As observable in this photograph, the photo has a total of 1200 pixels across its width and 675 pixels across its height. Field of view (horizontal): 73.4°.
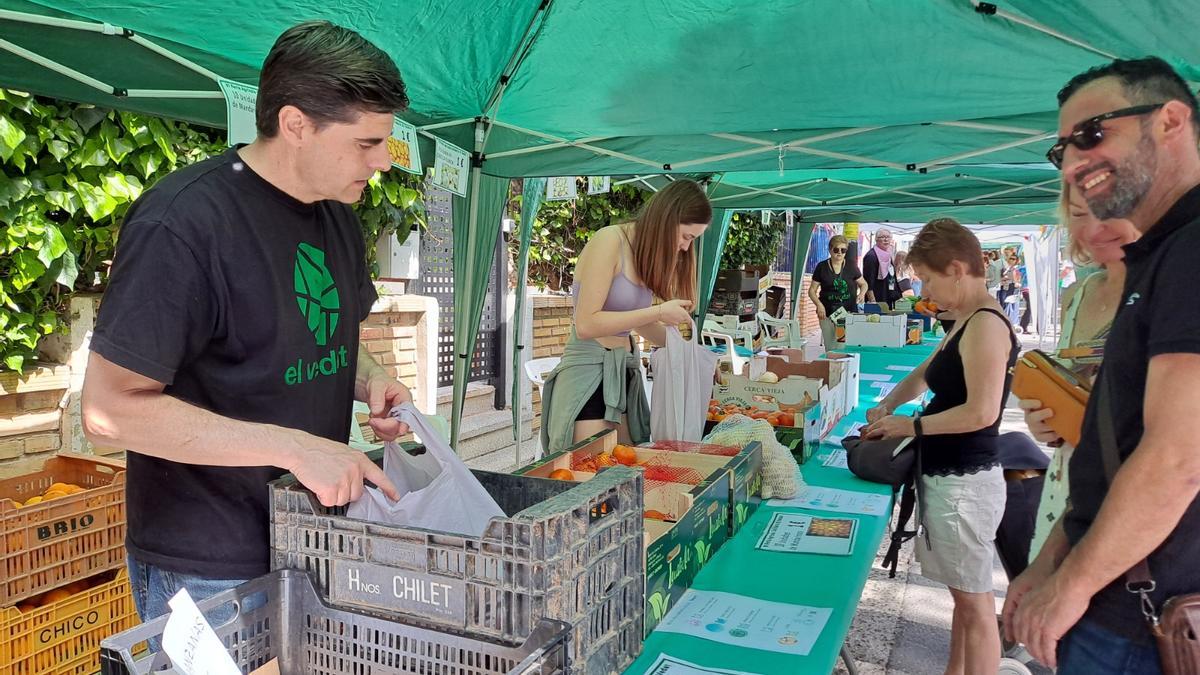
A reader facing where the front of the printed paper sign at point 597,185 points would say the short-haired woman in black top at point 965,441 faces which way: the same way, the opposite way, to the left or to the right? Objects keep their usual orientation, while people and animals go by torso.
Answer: to the right

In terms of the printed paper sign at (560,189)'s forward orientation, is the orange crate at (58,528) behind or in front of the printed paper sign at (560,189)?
in front

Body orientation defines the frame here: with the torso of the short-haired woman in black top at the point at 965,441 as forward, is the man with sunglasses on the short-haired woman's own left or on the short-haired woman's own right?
on the short-haired woman's own left

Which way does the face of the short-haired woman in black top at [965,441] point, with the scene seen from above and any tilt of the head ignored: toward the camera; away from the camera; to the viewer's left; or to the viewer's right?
to the viewer's left

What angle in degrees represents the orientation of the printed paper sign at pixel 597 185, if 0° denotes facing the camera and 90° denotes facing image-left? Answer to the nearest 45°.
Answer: approximately 0°

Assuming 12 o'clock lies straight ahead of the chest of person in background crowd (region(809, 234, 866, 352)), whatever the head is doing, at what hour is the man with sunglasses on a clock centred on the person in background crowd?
The man with sunglasses is roughly at 12 o'clock from the person in background crowd.

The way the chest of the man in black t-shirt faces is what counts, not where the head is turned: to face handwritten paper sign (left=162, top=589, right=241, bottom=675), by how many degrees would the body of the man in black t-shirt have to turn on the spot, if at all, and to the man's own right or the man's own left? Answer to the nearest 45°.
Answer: approximately 45° to the man's own right

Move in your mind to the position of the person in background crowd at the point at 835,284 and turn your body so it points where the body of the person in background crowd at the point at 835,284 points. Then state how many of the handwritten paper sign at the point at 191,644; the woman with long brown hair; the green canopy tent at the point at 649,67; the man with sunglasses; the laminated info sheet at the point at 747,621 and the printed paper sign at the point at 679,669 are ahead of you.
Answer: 6

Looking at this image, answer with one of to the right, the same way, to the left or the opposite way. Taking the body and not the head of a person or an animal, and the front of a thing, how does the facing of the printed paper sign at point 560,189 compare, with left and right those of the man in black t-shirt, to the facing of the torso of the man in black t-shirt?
to the right

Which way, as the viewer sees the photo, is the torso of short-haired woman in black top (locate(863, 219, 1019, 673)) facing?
to the viewer's left

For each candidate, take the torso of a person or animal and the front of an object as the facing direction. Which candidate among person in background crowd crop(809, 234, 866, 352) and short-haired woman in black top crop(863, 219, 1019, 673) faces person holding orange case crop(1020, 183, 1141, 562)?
person in background crowd crop(809, 234, 866, 352)

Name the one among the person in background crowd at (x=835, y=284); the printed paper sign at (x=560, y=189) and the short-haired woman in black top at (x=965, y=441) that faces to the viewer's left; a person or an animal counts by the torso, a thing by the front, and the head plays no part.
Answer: the short-haired woman in black top

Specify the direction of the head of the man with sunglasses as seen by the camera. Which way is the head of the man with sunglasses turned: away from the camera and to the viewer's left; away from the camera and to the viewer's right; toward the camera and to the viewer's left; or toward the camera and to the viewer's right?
toward the camera and to the viewer's left
